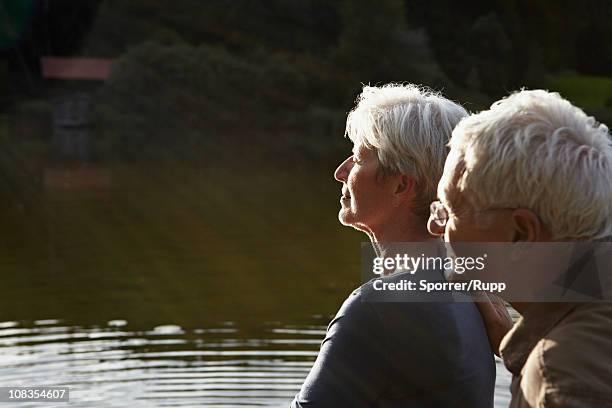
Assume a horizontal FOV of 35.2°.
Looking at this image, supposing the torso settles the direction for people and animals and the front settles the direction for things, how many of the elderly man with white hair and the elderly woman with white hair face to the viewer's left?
2

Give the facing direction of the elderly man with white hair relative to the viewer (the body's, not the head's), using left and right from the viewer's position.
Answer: facing to the left of the viewer

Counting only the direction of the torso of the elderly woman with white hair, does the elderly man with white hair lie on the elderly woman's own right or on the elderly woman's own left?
on the elderly woman's own left

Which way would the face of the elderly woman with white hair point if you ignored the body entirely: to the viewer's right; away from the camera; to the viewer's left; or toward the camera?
to the viewer's left

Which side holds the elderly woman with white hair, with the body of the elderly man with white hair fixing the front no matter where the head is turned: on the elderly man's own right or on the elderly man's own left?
on the elderly man's own right

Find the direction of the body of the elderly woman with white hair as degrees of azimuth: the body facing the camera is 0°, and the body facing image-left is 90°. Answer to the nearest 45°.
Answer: approximately 90°
